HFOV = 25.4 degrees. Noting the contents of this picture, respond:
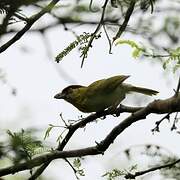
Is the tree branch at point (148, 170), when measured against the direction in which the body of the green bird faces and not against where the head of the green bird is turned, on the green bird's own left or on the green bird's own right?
on the green bird's own left

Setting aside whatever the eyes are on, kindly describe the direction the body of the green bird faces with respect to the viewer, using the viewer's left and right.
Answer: facing to the left of the viewer
